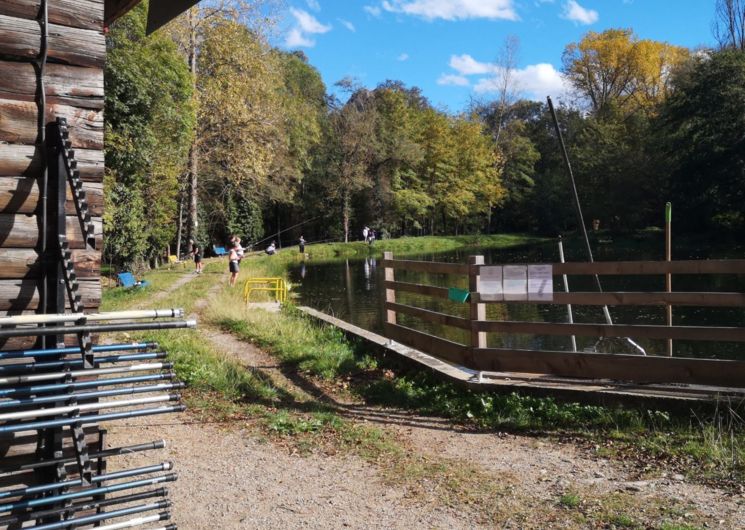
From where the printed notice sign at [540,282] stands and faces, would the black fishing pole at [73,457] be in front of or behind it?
in front

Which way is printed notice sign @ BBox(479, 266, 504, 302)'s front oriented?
toward the camera

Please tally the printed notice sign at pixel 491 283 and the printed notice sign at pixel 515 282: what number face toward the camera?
2

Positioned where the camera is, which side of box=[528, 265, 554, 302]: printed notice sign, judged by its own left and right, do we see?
front

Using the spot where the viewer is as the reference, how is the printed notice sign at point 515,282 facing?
facing the viewer

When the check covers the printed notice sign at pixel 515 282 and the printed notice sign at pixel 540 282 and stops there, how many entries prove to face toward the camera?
2

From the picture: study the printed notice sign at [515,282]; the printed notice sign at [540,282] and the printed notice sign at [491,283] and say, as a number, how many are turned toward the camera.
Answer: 3

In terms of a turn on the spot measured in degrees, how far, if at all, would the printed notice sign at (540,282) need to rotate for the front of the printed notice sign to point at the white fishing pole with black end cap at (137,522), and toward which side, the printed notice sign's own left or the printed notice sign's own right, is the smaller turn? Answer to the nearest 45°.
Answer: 0° — it already faces it

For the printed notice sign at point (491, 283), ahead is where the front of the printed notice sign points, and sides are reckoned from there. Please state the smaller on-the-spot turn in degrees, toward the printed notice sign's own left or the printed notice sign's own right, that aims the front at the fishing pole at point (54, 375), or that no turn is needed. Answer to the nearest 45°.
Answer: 0° — it already faces it
